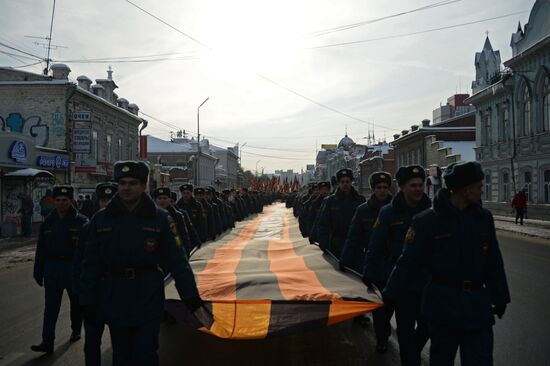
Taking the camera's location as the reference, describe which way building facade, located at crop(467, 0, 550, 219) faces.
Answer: facing the viewer and to the left of the viewer

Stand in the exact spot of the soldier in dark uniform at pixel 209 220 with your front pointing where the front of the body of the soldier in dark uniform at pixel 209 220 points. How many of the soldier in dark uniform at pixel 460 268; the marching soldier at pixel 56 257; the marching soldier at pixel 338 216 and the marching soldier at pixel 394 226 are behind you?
0

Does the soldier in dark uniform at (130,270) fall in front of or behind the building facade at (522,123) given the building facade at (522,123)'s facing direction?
in front

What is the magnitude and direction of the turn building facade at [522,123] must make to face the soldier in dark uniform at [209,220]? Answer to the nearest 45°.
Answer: approximately 45° to its left

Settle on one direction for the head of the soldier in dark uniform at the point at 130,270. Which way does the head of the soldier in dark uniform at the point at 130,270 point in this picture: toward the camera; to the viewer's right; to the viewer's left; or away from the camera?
toward the camera

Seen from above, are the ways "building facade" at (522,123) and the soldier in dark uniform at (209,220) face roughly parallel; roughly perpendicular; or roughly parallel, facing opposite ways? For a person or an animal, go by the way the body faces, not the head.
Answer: roughly perpendicular

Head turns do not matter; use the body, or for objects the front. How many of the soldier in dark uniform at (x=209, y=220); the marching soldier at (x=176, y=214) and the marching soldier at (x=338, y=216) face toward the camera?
3

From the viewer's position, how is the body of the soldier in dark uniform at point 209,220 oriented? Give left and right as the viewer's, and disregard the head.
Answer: facing the viewer

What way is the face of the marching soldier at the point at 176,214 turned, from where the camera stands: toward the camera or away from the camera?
toward the camera

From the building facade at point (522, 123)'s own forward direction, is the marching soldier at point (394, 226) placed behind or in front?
in front

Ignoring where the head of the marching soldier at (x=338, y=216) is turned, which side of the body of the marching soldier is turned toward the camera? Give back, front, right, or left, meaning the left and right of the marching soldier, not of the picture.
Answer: front

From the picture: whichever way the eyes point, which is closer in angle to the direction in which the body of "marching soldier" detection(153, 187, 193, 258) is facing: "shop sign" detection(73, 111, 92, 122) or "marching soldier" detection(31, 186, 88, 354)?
the marching soldier

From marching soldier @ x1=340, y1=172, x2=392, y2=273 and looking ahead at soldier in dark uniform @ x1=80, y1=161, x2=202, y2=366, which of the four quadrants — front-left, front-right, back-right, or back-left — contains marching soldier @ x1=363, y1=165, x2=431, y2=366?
front-left
